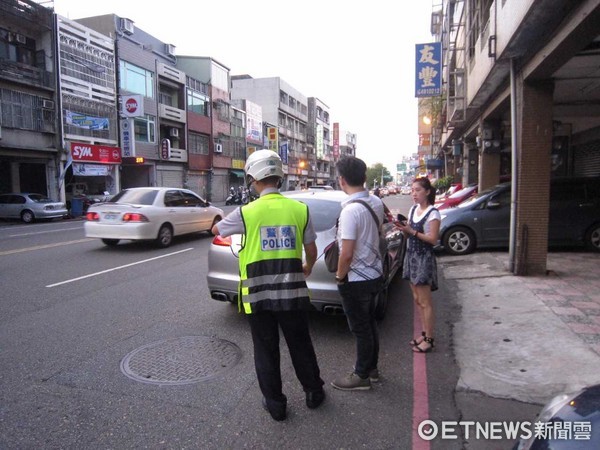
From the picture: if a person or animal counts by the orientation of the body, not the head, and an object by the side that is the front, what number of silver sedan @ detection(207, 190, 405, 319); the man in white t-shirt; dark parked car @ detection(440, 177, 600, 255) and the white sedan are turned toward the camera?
0

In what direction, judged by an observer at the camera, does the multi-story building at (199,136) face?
facing the viewer and to the right of the viewer

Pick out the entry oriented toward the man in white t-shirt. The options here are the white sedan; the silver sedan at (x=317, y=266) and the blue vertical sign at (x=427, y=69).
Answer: the blue vertical sign

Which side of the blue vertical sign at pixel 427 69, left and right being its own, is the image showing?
front

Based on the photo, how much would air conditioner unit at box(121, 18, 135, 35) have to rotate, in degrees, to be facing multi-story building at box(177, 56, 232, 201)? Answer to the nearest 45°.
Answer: approximately 90° to its left

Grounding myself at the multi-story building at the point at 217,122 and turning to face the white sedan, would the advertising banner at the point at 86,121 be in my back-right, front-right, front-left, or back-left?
front-right

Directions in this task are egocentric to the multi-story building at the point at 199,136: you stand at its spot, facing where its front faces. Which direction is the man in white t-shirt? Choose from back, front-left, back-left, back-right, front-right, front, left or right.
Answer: front-right

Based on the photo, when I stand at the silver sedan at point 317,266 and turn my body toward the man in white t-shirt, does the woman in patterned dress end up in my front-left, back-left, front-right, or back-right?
front-left

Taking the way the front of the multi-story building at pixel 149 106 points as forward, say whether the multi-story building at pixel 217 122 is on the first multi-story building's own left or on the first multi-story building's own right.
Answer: on the first multi-story building's own left

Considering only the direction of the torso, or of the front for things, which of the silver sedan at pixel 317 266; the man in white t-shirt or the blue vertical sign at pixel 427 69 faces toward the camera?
the blue vertical sign

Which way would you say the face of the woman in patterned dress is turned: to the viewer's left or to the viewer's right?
to the viewer's left

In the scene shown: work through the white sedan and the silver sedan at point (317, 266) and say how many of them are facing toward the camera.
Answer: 0

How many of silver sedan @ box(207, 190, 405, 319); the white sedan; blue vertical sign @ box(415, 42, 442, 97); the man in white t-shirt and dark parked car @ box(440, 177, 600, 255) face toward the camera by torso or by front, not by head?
1

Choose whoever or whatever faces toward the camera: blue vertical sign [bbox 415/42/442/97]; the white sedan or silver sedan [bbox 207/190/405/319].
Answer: the blue vertical sign

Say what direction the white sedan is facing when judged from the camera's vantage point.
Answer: facing away from the viewer and to the right of the viewer

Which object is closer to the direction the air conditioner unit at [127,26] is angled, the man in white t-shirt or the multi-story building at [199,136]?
the man in white t-shirt

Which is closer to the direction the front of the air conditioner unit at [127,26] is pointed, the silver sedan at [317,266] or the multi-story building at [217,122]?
the silver sedan
